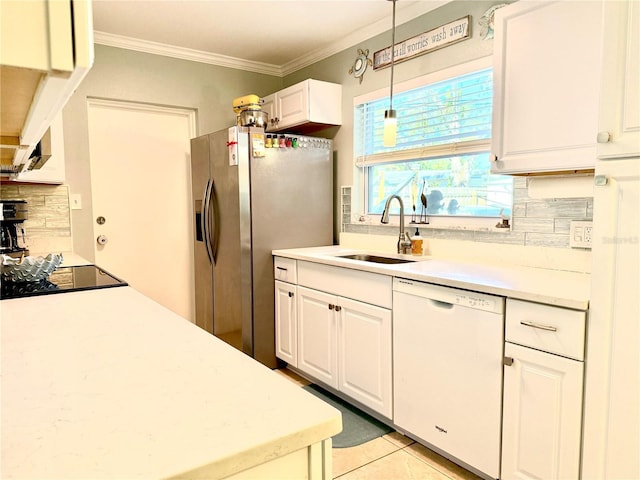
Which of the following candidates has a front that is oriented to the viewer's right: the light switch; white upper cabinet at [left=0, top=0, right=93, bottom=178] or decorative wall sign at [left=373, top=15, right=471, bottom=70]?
the white upper cabinet

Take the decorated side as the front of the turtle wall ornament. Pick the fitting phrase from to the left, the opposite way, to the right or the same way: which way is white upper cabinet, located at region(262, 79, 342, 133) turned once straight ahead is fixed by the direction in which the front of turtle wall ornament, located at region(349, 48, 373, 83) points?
the same way

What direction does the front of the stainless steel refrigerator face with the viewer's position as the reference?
facing the viewer and to the left of the viewer

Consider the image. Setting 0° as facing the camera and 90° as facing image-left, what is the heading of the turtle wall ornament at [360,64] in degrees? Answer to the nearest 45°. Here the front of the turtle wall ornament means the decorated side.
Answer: approximately 45°

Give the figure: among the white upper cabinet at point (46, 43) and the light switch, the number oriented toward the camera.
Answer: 1

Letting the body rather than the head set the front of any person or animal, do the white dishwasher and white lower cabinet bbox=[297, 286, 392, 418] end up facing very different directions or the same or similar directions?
same or similar directions

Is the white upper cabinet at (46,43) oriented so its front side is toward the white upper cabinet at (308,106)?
no

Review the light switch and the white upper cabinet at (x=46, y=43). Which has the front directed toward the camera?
the light switch

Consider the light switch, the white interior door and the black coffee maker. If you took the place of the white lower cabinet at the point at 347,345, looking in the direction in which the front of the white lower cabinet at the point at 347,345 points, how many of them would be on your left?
0

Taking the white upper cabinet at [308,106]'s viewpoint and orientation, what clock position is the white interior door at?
The white interior door is roughly at 2 o'clock from the white upper cabinet.

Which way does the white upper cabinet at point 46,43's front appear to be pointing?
to the viewer's right

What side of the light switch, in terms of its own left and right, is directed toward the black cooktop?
front
